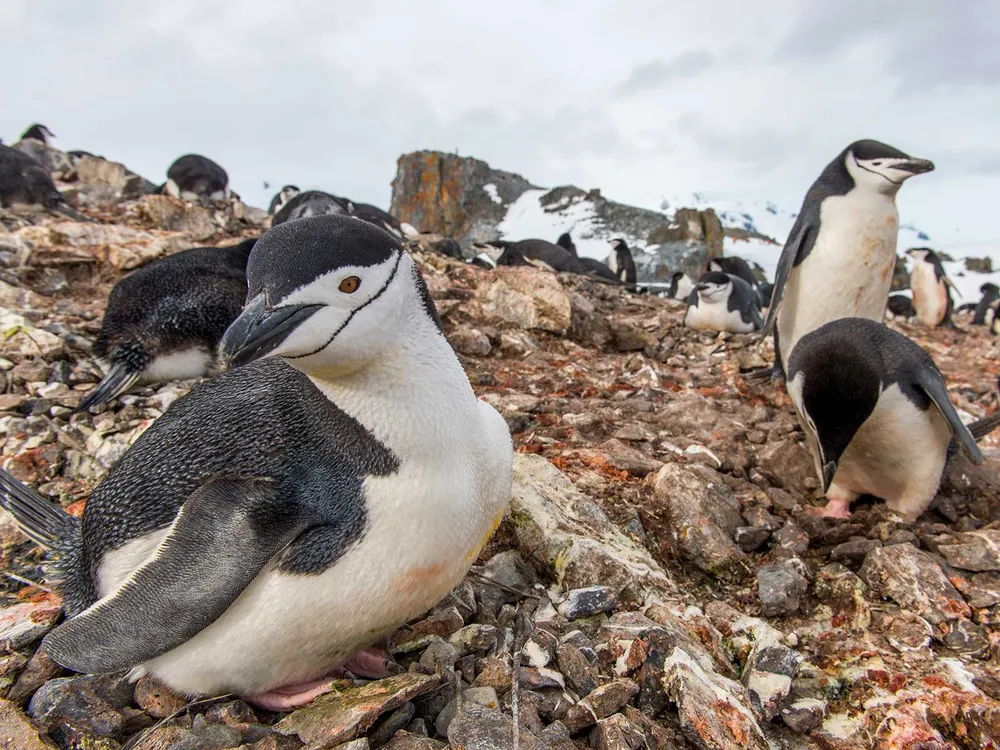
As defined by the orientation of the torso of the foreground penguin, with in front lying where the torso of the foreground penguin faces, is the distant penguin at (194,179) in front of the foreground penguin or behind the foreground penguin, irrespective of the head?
behind

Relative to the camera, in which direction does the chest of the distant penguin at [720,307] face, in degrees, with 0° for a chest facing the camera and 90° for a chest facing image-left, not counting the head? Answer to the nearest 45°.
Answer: approximately 45°

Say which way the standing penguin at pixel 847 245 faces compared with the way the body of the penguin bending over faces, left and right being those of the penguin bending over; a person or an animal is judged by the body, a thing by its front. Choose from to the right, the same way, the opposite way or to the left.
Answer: to the left

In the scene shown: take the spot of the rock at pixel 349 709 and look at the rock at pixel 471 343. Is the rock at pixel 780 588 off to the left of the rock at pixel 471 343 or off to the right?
right

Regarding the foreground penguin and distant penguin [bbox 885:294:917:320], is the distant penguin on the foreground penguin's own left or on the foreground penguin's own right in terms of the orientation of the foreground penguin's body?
on the foreground penguin's own left

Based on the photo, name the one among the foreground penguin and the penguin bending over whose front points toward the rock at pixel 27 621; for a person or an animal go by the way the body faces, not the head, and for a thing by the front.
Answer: the penguin bending over
